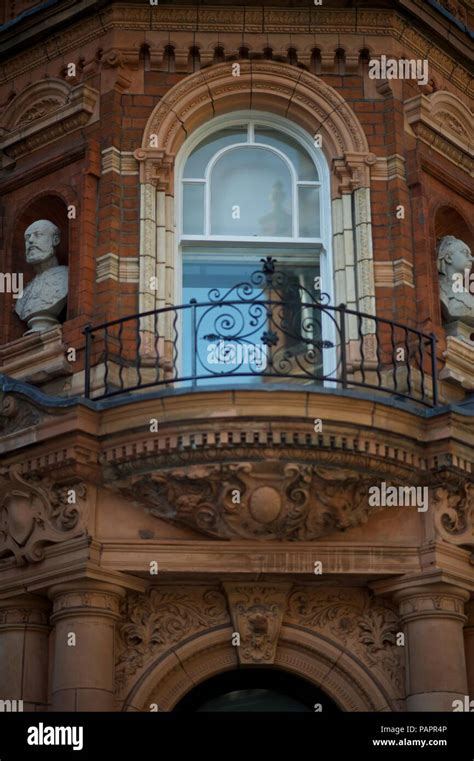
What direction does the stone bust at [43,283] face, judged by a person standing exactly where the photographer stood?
facing the viewer and to the left of the viewer

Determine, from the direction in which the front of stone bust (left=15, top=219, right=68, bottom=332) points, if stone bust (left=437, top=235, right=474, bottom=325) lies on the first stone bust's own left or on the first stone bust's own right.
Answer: on the first stone bust's own left
